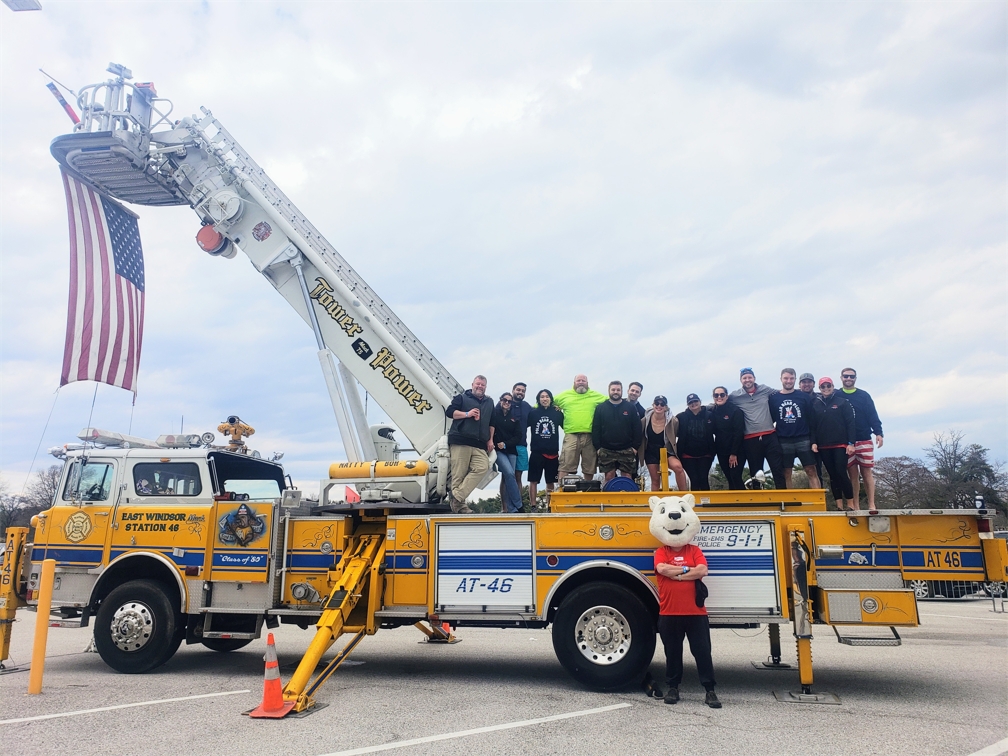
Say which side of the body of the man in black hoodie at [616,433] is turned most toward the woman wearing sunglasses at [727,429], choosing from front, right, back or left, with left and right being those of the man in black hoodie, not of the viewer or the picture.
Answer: left

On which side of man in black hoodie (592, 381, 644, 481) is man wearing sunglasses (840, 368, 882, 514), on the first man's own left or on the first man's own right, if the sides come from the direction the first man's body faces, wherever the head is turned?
on the first man's own left

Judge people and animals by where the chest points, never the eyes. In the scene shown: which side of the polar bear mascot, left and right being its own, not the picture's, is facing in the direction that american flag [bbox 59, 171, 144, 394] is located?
right

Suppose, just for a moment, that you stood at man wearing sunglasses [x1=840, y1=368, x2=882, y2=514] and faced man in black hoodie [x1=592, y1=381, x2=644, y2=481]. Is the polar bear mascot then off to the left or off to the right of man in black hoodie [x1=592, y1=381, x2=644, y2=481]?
left

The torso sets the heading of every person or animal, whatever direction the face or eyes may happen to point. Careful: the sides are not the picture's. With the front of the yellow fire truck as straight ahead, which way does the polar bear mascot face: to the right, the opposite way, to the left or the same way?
to the left

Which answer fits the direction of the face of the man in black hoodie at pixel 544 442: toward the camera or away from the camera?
toward the camera

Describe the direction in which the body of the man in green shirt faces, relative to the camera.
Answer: toward the camera

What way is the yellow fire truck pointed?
to the viewer's left

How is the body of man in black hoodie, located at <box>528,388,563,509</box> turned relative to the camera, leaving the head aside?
toward the camera

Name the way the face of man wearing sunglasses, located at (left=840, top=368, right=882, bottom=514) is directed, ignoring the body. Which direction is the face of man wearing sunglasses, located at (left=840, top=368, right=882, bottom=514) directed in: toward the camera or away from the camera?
toward the camera
